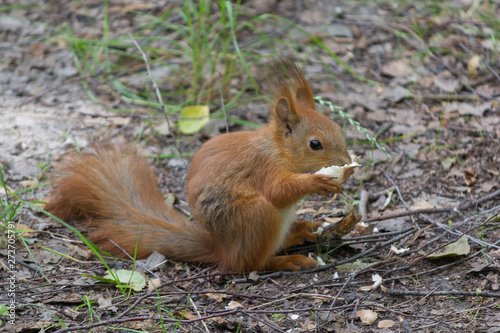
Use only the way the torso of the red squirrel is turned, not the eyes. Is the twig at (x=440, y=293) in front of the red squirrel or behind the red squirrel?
in front

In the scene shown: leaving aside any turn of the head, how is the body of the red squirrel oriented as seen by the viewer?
to the viewer's right

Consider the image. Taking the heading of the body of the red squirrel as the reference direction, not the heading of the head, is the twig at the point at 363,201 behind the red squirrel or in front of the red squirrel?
in front

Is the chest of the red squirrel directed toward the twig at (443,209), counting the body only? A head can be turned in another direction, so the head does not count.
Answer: yes

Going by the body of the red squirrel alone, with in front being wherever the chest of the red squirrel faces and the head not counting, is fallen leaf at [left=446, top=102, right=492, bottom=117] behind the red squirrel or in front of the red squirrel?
in front

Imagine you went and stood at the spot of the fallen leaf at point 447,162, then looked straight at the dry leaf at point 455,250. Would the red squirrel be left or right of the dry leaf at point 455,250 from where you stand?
right

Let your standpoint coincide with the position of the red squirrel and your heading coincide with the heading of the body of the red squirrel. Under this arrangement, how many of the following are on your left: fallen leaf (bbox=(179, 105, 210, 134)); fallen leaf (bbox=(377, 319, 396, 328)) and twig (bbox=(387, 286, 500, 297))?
1
